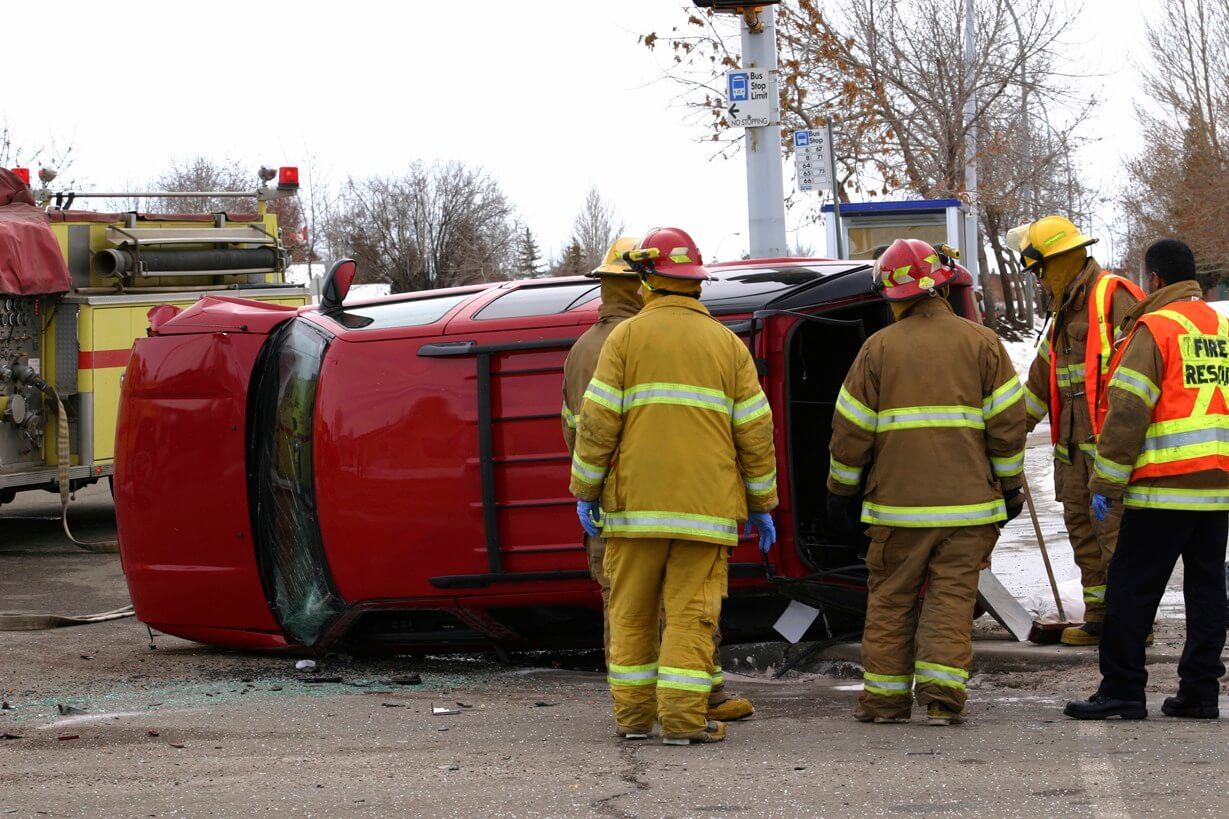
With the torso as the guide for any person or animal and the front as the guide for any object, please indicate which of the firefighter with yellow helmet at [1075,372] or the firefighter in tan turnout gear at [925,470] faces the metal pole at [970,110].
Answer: the firefighter in tan turnout gear

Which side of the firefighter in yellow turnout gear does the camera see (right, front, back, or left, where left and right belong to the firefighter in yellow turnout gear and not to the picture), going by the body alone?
back

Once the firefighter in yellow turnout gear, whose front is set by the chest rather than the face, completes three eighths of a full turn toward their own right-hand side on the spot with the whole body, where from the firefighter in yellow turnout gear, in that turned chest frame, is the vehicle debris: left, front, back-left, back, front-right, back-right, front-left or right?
back

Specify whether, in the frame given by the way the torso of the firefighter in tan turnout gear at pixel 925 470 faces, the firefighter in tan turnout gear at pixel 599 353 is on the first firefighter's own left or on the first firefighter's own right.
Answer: on the first firefighter's own left

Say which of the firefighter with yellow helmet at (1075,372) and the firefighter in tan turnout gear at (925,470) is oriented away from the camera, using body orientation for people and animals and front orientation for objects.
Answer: the firefighter in tan turnout gear

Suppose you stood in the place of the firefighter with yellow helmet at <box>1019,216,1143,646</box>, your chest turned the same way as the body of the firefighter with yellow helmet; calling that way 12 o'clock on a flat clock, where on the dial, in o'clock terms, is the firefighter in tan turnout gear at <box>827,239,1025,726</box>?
The firefighter in tan turnout gear is roughly at 11 o'clock from the firefighter with yellow helmet.

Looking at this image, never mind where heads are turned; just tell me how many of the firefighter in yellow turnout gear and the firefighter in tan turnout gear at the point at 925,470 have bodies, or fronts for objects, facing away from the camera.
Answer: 2

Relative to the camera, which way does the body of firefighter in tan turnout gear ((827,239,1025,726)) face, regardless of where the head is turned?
away from the camera

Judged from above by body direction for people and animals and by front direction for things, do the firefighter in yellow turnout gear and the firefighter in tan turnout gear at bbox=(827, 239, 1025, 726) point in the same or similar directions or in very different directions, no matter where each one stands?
same or similar directions

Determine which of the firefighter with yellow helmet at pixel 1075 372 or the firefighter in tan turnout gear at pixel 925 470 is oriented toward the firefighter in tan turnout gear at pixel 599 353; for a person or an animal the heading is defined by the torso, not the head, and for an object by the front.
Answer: the firefighter with yellow helmet

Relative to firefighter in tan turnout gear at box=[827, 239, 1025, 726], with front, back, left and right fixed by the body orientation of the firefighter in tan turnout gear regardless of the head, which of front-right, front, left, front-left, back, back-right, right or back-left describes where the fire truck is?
front-left

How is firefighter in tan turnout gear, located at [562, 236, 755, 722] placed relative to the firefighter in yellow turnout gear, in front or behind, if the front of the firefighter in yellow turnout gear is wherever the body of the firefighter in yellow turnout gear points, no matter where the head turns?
in front

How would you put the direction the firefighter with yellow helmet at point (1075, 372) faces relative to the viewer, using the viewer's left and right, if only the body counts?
facing the viewer and to the left of the viewer

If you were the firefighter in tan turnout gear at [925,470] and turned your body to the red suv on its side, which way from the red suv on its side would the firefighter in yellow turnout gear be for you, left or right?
left

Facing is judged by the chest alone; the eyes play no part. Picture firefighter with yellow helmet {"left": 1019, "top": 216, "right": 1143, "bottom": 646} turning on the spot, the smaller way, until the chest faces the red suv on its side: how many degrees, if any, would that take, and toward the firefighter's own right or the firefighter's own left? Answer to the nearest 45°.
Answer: approximately 45° to the firefighter's own right

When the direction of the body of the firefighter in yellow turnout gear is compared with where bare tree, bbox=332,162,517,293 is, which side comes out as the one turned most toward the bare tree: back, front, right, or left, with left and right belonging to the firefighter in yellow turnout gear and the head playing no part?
front

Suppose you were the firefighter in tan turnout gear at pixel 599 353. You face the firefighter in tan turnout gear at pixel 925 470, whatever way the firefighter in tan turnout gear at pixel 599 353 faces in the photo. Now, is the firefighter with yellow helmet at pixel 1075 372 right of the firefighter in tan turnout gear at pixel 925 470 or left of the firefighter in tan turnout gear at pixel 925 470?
left
